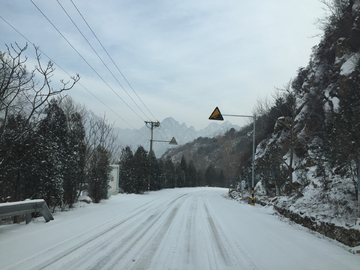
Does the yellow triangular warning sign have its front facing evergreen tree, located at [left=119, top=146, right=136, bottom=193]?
no

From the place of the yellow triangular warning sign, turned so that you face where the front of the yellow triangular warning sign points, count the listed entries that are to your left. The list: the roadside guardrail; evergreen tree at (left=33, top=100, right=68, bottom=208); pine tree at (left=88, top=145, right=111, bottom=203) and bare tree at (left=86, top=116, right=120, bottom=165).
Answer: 0

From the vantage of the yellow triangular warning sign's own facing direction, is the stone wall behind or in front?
in front

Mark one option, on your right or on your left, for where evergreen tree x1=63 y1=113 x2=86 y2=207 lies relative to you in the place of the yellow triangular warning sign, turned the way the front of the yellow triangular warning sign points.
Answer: on your right

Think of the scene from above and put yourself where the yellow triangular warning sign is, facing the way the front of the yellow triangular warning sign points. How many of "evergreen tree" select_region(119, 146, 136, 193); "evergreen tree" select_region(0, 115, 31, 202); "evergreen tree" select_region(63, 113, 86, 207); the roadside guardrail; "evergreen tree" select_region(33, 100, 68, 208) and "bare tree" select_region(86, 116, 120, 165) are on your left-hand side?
0

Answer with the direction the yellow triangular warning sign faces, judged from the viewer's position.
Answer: facing the viewer

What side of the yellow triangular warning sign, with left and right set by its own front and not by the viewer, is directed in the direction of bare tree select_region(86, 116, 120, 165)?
right

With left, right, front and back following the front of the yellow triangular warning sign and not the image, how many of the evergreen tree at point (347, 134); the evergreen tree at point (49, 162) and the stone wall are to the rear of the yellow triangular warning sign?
0

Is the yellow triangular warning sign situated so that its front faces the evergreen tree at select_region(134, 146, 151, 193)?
no

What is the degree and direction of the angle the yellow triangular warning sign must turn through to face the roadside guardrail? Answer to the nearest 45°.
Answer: approximately 45° to its right

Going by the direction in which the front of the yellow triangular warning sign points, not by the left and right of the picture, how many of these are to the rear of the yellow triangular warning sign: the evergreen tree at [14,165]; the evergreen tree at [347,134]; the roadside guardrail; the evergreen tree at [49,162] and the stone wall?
0

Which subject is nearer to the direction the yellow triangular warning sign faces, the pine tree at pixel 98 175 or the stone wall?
the stone wall

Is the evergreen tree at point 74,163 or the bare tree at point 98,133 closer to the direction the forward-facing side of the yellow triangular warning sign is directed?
the evergreen tree

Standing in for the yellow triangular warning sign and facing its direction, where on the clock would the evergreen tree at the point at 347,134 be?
The evergreen tree is roughly at 11 o'clock from the yellow triangular warning sign.

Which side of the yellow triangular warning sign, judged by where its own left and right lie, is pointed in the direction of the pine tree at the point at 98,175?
right
